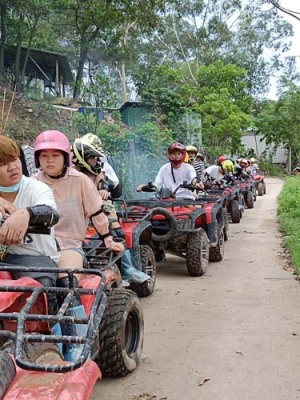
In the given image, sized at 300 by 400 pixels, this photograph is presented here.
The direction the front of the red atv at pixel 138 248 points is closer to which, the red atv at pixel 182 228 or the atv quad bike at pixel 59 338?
the atv quad bike

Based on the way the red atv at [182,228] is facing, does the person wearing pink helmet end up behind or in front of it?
in front

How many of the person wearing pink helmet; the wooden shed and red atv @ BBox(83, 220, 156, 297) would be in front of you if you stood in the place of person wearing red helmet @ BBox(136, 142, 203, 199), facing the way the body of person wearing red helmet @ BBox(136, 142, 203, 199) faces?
2

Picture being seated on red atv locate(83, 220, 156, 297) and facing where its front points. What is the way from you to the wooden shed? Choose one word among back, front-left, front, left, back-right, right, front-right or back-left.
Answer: back-right

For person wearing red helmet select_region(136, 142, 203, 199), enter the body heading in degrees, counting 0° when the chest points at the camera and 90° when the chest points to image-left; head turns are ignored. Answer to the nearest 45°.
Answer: approximately 0°

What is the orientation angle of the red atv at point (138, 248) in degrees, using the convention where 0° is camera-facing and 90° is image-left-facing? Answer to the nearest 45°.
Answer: approximately 45°

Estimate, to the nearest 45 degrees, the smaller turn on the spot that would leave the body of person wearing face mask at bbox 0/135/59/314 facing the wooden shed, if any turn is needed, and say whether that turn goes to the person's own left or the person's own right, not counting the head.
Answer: approximately 135° to the person's own right
